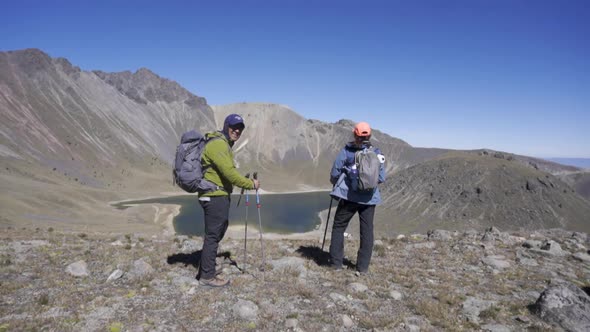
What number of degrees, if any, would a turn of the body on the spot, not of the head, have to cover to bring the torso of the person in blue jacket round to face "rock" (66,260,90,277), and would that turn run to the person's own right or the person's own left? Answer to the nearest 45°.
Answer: approximately 45° to the person's own left

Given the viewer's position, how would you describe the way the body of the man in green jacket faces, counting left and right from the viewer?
facing to the right of the viewer

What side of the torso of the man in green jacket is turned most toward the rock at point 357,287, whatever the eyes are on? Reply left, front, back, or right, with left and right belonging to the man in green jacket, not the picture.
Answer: front

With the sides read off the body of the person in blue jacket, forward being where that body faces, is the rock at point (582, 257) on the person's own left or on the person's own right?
on the person's own right

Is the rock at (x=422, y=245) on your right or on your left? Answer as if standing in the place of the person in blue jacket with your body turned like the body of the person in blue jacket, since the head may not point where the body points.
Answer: on your right

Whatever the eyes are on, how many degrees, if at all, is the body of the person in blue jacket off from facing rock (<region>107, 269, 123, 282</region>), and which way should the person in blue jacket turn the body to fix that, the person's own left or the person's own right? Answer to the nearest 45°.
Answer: approximately 45° to the person's own left

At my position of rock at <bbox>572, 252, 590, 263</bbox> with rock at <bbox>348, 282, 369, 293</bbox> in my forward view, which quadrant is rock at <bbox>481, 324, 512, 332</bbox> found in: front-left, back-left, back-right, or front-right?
front-left

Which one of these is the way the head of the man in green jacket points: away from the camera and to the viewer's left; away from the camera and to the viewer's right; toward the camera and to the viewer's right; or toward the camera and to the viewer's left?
toward the camera and to the viewer's right

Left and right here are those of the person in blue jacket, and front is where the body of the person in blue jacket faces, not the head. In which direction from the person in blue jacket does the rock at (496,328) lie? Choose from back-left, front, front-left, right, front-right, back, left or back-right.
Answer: back

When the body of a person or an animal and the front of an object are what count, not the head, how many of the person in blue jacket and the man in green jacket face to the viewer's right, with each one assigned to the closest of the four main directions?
1

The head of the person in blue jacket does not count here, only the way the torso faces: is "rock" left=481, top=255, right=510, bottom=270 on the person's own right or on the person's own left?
on the person's own right

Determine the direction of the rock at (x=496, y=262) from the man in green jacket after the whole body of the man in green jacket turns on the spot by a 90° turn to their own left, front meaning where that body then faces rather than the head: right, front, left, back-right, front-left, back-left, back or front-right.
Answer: right

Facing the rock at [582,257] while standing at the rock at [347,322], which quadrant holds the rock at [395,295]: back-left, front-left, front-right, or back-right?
front-left

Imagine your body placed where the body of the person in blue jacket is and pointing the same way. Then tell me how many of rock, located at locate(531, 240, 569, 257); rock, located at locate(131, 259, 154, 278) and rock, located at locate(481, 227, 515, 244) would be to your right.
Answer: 2

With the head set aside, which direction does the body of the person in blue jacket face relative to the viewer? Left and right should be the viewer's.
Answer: facing away from the viewer and to the left of the viewer

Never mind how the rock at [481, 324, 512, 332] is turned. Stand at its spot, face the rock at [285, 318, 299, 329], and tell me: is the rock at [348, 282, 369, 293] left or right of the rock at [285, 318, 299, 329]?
right
